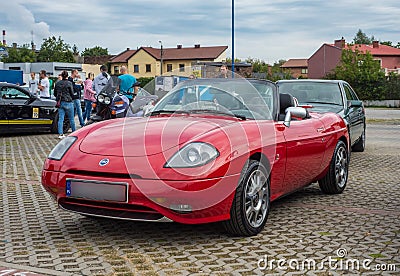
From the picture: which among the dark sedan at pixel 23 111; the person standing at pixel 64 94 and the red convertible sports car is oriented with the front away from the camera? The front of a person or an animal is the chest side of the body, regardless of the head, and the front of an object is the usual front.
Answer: the person standing

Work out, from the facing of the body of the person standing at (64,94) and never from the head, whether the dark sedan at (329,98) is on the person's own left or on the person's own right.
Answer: on the person's own right

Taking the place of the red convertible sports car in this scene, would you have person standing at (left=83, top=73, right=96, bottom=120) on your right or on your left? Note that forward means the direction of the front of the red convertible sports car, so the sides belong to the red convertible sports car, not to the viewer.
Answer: on your right

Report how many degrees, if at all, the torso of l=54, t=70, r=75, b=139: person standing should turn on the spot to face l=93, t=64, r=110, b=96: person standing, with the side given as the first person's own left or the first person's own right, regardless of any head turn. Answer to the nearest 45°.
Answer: approximately 45° to the first person's own right

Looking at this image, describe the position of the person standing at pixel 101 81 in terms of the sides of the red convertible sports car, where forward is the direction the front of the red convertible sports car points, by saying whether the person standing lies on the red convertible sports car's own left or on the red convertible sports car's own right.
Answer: on the red convertible sports car's own right

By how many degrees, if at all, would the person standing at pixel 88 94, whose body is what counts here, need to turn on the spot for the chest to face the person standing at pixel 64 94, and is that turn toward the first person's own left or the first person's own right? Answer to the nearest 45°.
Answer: approximately 90° to the first person's own right

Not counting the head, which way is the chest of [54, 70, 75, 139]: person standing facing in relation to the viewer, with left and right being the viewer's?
facing away from the viewer

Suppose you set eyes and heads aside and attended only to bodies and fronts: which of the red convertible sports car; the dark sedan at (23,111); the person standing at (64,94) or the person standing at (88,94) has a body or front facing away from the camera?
the person standing at (64,94)
